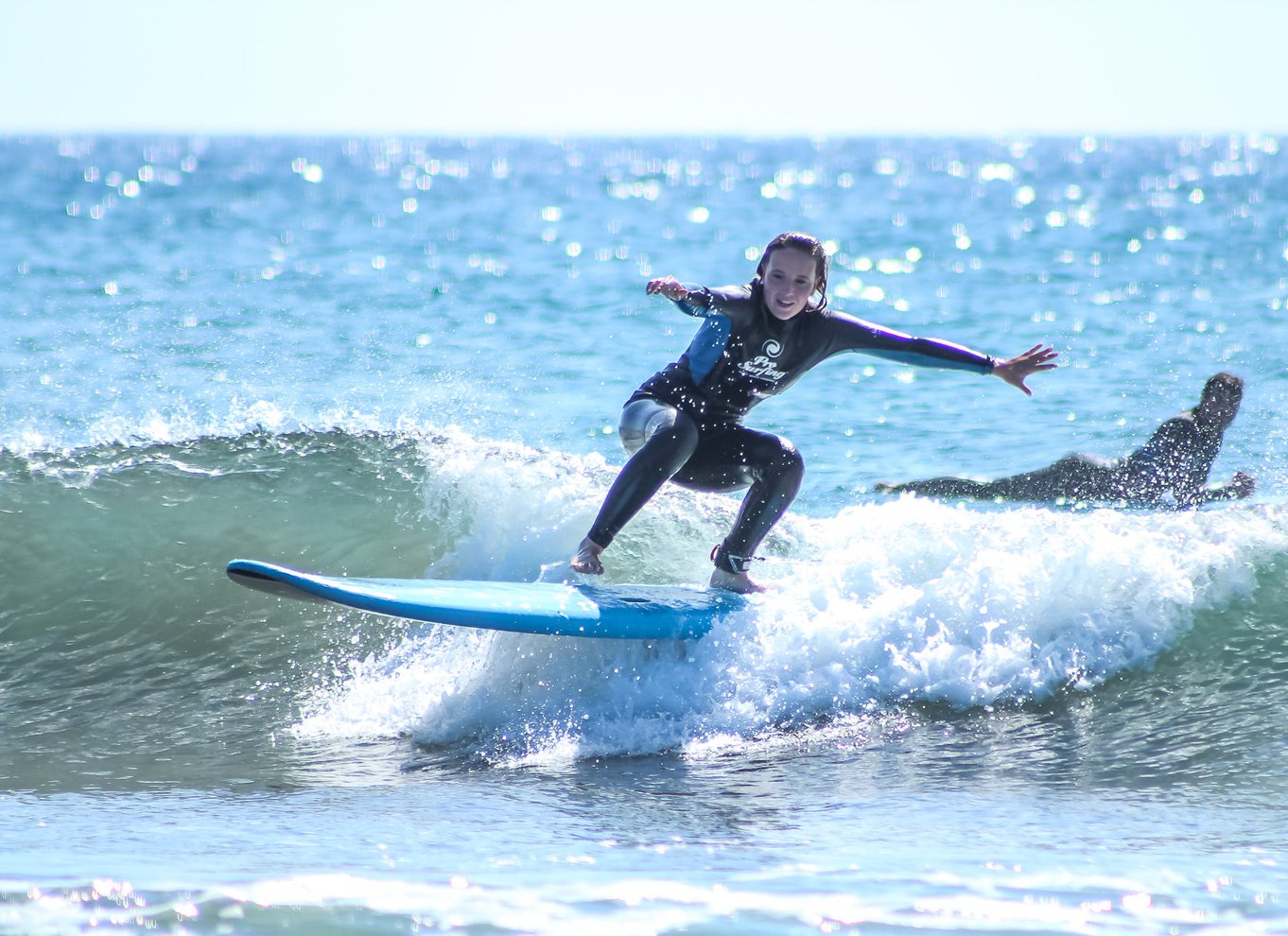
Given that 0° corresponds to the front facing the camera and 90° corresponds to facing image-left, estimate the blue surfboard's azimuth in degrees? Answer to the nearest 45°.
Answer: approximately 90°

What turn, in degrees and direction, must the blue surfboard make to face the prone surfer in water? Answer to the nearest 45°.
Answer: approximately 135° to its right
